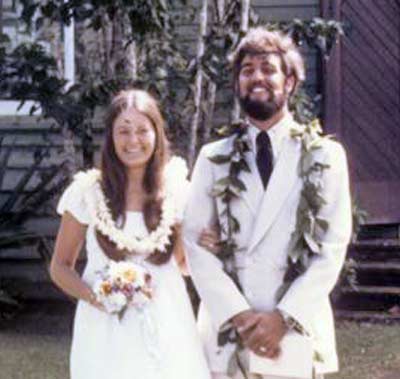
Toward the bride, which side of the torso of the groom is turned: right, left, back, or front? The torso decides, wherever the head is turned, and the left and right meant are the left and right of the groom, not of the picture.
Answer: right

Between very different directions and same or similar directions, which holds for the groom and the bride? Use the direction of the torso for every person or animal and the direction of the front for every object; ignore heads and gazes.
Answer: same or similar directions

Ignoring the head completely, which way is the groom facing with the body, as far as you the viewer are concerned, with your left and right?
facing the viewer

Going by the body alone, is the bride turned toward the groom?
no

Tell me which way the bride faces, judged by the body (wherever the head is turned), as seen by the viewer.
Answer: toward the camera

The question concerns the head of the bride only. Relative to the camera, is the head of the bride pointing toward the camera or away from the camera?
toward the camera

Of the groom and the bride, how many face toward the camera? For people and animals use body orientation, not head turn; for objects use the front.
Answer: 2
